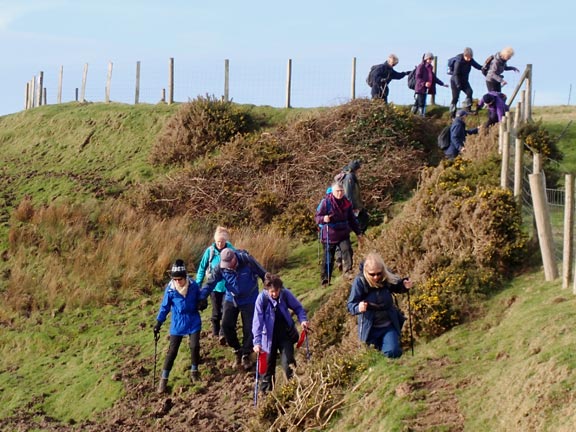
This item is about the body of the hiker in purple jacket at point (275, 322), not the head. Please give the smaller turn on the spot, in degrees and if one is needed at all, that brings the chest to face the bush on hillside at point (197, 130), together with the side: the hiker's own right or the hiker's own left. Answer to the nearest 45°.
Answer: approximately 180°

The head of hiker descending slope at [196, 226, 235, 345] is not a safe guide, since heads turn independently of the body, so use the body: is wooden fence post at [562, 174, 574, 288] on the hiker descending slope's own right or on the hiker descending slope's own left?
on the hiker descending slope's own left

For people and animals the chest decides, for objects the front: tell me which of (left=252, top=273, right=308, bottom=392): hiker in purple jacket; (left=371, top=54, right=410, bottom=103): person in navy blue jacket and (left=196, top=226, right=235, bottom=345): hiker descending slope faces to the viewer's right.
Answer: the person in navy blue jacket

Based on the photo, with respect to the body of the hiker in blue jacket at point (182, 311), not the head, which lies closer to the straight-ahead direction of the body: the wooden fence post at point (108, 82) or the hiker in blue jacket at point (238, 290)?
the hiker in blue jacket

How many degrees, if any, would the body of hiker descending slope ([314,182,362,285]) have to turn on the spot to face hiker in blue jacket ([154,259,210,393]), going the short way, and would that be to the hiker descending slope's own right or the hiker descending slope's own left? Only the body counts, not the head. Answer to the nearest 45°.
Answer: approximately 45° to the hiker descending slope's own right

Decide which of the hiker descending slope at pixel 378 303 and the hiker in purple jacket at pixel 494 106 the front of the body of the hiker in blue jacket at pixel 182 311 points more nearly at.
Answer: the hiker descending slope

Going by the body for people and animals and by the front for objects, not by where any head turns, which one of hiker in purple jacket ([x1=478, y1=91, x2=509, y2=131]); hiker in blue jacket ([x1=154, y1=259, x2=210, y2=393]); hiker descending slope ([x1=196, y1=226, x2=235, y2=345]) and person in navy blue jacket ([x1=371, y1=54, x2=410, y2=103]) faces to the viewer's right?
the person in navy blue jacket
